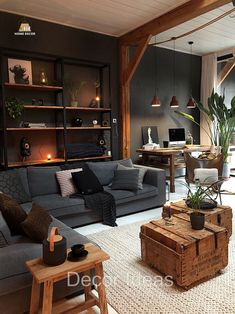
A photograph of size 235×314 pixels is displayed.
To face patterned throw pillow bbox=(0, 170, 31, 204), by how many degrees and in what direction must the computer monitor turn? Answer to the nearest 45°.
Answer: approximately 45° to its right

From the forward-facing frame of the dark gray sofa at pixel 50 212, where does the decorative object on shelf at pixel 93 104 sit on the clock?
The decorative object on shelf is roughly at 8 o'clock from the dark gray sofa.

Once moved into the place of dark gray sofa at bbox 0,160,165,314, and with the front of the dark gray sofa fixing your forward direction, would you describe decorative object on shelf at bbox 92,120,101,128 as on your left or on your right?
on your left

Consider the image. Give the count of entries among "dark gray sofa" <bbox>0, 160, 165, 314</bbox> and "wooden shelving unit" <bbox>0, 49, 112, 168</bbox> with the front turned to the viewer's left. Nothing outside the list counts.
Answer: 0

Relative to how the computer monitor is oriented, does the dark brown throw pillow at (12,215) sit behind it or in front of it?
in front

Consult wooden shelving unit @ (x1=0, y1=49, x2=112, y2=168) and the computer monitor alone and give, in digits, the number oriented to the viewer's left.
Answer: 0

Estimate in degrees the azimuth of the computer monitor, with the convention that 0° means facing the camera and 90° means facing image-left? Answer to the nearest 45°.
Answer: approximately 0°

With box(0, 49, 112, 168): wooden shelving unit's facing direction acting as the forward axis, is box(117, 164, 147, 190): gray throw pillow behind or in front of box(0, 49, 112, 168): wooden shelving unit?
in front

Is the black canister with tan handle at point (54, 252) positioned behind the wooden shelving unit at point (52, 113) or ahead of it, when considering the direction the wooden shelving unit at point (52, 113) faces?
ahead

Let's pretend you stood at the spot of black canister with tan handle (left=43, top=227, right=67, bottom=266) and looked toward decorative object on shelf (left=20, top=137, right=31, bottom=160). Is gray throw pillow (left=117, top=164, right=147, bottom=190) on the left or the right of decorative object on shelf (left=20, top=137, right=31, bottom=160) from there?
right

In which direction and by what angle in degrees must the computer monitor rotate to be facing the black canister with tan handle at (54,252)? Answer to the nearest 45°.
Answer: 0° — it already faces it

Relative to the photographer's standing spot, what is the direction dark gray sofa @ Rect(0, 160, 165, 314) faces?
facing the viewer and to the right of the viewer

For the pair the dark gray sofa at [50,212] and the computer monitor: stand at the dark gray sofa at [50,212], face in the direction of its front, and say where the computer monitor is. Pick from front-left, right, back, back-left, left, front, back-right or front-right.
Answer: left
